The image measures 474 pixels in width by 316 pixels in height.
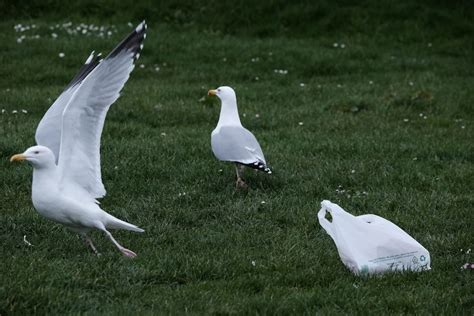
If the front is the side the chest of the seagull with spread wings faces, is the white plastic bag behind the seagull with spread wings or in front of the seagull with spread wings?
behind

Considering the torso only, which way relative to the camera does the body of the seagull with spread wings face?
to the viewer's left
